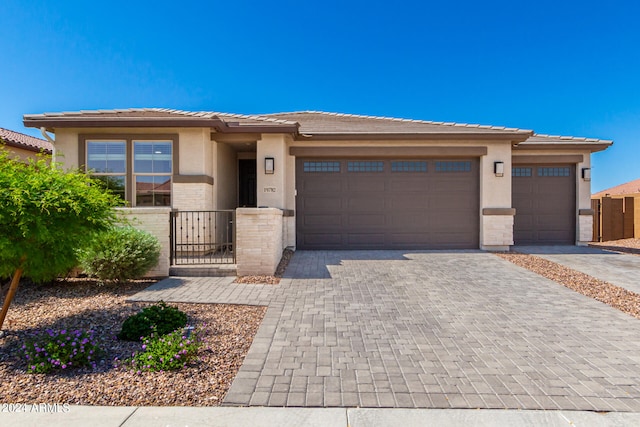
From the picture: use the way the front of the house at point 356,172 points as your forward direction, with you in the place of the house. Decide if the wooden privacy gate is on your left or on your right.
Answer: on your left

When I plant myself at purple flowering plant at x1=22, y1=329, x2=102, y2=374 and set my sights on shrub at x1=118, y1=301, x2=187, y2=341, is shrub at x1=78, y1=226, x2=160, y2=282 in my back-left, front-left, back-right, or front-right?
front-left

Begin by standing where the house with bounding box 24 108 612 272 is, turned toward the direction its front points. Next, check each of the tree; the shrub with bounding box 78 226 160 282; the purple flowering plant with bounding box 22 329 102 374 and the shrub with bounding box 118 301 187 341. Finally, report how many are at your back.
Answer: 0

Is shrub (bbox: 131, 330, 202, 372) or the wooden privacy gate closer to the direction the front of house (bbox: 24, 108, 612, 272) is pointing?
the shrub

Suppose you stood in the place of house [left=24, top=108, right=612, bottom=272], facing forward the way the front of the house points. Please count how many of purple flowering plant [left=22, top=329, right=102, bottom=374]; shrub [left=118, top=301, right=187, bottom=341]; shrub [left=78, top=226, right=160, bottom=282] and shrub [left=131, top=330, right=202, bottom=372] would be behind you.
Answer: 0

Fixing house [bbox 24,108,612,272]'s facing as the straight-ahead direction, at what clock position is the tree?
The tree is roughly at 1 o'clock from the house.

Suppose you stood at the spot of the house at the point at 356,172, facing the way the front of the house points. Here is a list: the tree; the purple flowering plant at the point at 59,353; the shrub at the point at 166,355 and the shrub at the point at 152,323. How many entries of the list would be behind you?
0

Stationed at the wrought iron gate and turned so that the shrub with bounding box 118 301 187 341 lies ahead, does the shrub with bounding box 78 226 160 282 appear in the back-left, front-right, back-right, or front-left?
front-right

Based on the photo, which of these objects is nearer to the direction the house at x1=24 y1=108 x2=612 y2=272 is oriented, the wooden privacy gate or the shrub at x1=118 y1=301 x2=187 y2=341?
the shrub

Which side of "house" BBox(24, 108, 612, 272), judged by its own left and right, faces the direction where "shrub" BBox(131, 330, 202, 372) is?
front

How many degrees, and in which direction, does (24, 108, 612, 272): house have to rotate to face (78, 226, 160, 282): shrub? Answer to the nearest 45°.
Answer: approximately 45° to its right

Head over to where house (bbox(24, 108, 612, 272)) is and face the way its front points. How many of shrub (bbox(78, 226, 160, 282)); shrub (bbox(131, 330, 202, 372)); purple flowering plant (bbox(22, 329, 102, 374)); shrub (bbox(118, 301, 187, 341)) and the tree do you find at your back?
0

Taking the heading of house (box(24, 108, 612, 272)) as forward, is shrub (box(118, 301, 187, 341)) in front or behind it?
in front

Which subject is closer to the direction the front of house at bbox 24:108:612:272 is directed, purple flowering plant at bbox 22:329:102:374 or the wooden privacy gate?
the purple flowering plant

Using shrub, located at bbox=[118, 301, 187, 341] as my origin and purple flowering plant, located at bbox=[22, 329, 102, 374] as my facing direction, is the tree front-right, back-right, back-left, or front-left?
front-right

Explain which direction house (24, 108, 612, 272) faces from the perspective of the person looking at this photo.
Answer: facing the viewer

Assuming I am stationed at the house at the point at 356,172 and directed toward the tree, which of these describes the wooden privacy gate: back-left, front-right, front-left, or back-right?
back-left
